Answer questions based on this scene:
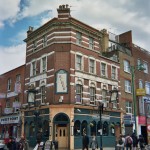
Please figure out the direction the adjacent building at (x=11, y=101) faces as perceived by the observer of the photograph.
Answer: facing the viewer and to the left of the viewer

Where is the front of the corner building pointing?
toward the camera

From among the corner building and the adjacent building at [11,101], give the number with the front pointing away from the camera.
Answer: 0

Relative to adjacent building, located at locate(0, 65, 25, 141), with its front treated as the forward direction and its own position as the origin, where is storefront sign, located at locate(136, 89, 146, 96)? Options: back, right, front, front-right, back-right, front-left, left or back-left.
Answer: back-left

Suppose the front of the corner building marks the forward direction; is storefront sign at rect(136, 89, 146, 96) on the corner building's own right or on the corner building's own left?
on the corner building's own left

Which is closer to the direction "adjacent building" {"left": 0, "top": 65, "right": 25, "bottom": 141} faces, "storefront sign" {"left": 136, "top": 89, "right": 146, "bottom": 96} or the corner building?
the corner building

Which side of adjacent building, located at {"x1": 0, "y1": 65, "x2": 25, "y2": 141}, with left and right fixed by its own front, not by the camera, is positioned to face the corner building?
left
